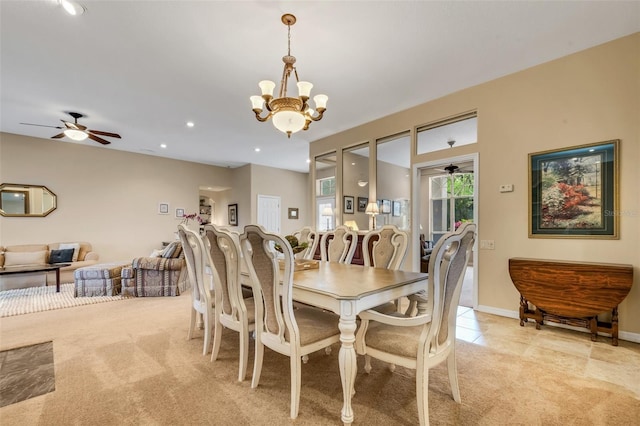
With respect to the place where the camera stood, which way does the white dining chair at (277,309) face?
facing away from the viewer and to the right of the viewer

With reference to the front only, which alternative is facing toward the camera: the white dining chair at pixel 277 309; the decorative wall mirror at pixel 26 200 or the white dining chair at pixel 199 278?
the decorative wall mirror

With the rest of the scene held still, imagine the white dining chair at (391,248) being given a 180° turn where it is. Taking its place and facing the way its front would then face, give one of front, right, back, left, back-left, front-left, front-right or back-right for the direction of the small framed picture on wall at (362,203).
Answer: front-left

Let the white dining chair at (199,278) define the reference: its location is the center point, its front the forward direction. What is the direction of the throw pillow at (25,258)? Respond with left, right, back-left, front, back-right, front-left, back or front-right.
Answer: left

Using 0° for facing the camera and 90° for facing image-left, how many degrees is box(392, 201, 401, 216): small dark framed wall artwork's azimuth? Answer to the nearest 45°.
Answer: approximately 315°

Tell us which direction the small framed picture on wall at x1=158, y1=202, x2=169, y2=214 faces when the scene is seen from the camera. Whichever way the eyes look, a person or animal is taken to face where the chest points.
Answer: facing the viewer

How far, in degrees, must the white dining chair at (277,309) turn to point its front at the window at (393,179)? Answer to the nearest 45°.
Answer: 0° — it already faces it

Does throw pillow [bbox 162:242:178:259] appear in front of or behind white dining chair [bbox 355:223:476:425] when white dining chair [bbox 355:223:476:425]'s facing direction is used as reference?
in front

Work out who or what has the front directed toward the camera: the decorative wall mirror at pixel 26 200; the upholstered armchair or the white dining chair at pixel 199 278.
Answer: the decorative wall mirror

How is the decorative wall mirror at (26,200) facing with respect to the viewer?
toward the camera

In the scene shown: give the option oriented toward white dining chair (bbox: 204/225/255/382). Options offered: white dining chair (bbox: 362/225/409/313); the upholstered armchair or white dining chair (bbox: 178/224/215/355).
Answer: white dining chair (bbox: 362/225/409/313)

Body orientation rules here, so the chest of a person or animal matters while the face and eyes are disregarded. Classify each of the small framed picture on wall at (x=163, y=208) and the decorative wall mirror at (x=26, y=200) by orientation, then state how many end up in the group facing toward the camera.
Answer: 2

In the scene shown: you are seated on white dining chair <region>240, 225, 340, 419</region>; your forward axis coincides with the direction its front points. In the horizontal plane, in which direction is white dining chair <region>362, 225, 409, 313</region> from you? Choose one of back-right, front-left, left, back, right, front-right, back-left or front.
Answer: front

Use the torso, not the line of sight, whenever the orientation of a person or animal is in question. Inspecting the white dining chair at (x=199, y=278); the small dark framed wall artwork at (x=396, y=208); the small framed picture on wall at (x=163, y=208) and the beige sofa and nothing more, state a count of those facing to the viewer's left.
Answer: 0

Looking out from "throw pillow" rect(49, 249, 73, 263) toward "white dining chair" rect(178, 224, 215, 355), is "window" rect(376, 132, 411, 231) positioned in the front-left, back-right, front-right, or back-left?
front-left

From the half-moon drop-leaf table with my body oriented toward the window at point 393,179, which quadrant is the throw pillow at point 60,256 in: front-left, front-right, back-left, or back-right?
front-left

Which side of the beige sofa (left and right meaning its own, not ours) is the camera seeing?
front
